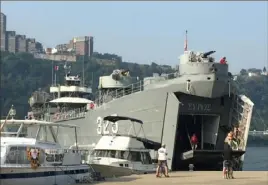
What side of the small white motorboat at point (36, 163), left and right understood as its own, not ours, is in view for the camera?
left

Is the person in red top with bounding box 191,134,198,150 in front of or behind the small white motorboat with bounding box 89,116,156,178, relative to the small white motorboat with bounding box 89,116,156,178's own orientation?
behind

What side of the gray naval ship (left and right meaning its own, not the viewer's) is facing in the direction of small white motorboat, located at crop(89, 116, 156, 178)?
right
